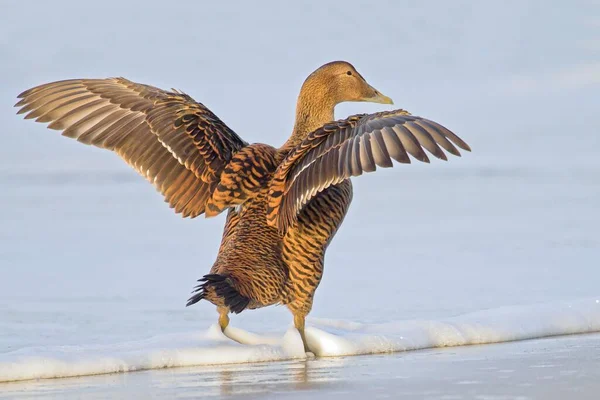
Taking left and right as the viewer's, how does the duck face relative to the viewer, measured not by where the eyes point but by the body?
facing away from the viewer and to the right of the viewer
